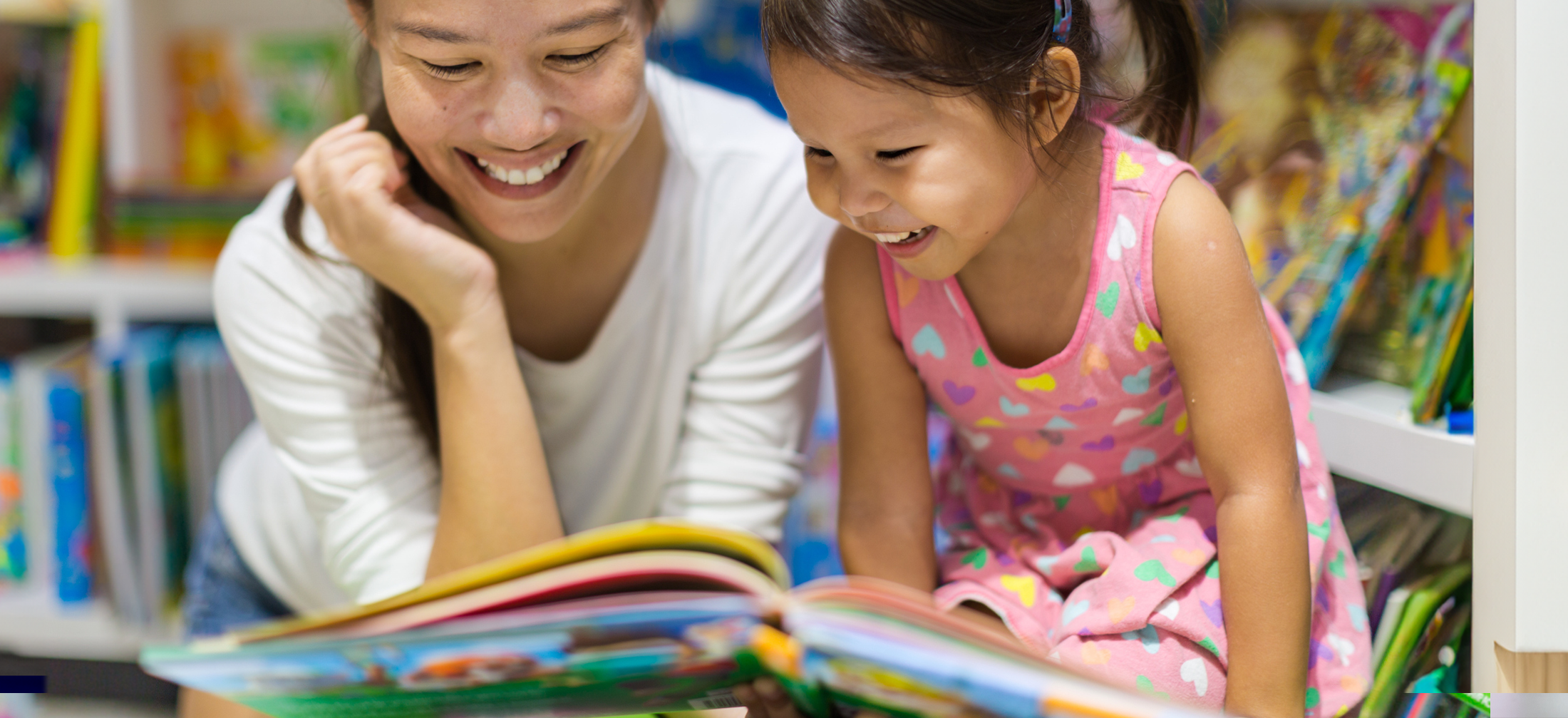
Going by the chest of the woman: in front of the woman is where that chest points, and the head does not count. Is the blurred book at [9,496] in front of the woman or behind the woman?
behind

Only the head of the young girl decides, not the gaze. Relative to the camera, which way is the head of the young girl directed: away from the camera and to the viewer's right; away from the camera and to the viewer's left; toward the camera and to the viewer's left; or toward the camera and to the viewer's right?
toward the camera and to the viewer's left

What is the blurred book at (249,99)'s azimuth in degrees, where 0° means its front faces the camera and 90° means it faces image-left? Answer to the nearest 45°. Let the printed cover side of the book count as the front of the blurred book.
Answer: approximately 0°

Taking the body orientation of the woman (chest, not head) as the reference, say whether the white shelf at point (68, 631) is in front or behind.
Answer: behind

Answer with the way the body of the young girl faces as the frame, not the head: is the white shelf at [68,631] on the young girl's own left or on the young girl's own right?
on the young girl's own right

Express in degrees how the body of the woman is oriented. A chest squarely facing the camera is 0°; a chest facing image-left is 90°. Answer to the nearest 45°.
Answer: approximately 0°

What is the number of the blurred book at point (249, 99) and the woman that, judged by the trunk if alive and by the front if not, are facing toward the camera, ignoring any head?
2

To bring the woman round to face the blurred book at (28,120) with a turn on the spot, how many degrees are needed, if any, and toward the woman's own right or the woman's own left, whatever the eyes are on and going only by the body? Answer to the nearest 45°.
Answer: approximately 135° to the woman's own right
